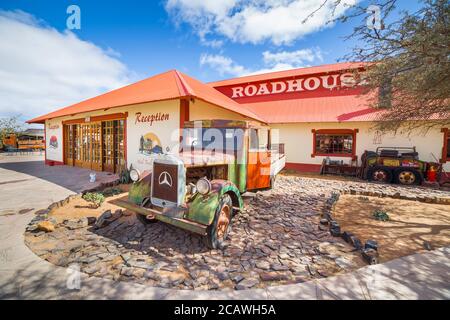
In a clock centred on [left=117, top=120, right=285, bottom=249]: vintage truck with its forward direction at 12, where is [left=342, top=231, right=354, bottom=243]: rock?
The rock is roughly at 8 o'clock from the vintage truck.

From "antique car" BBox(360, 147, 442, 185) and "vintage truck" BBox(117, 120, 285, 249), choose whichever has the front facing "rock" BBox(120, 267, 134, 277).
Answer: the vintage truck

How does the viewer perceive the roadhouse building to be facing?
facing the viewer and to the left of the viewer

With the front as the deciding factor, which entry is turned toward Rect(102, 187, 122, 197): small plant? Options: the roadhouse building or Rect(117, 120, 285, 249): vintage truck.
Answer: the roadhouse building

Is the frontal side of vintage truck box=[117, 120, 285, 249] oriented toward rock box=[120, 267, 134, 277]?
yes

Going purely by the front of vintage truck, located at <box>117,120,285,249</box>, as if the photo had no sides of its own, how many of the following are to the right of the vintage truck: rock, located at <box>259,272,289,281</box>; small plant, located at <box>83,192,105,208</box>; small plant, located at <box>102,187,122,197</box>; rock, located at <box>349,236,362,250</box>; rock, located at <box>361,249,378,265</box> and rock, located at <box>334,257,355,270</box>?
2

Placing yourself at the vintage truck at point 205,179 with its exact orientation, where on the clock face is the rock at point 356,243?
The rock is roughly at 8 o'clock from the vintage truck.

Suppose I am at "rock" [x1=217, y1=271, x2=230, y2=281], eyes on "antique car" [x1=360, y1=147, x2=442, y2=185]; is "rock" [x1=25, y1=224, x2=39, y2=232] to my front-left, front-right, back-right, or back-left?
back-left

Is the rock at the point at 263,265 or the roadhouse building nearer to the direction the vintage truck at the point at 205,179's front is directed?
the rock
